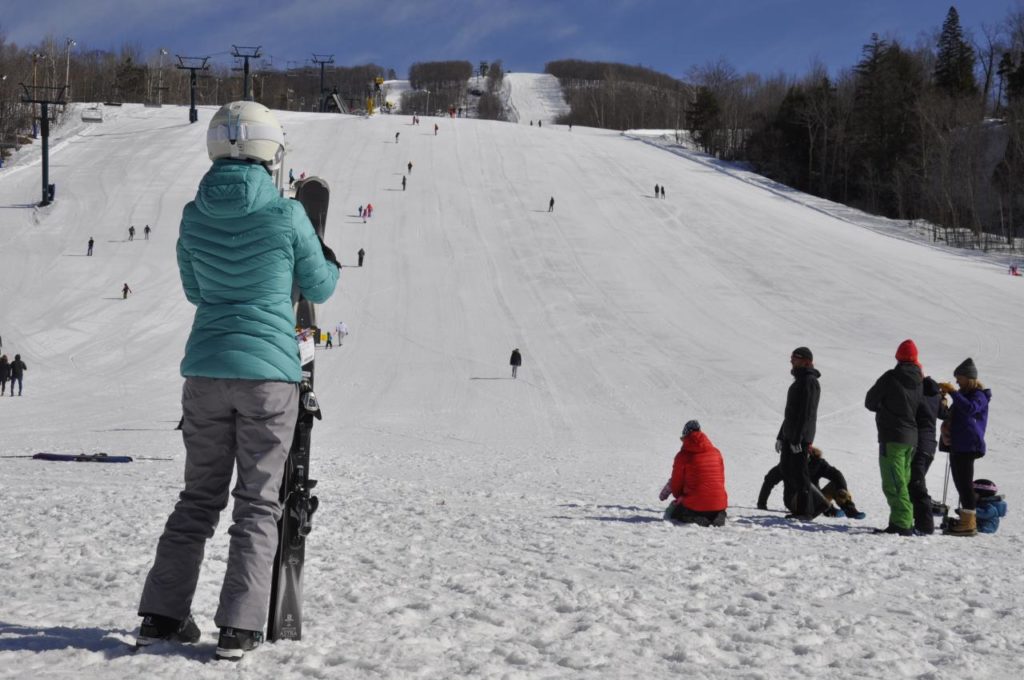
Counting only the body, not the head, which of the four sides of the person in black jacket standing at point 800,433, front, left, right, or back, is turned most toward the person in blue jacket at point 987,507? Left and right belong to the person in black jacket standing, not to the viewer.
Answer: back

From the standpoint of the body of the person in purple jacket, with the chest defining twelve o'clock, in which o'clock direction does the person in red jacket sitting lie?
The person in red jacket sitting is roughly at 11 o'clock from the person in purple jacket.

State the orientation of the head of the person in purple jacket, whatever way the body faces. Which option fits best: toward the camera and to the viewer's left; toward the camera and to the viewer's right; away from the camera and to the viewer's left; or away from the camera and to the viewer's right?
toward the camera and to the viewer's left

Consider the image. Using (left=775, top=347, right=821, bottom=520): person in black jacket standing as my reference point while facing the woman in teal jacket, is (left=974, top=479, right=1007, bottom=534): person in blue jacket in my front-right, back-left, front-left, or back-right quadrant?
back-left

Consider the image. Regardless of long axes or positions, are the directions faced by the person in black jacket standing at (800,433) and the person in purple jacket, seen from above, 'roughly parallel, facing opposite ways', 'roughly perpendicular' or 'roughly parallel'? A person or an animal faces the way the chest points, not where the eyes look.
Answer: roughly parallel

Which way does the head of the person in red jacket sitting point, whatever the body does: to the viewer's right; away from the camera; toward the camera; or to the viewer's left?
away from the camera

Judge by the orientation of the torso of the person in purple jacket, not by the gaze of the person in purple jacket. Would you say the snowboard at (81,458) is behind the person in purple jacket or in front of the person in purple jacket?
in front

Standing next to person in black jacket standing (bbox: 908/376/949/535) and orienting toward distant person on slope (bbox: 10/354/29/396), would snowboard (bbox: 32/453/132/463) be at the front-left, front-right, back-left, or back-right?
front-left

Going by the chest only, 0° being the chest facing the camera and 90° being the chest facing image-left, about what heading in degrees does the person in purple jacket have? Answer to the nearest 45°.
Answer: approximately 90°

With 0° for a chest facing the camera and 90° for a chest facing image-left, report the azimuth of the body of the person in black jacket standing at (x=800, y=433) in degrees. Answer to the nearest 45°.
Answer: approximately 90°

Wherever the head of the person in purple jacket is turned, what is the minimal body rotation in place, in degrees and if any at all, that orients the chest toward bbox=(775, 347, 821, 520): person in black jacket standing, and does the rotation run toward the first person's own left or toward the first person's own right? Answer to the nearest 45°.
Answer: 0° — they already face them

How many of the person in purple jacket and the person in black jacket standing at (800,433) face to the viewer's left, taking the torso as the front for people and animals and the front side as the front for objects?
2
